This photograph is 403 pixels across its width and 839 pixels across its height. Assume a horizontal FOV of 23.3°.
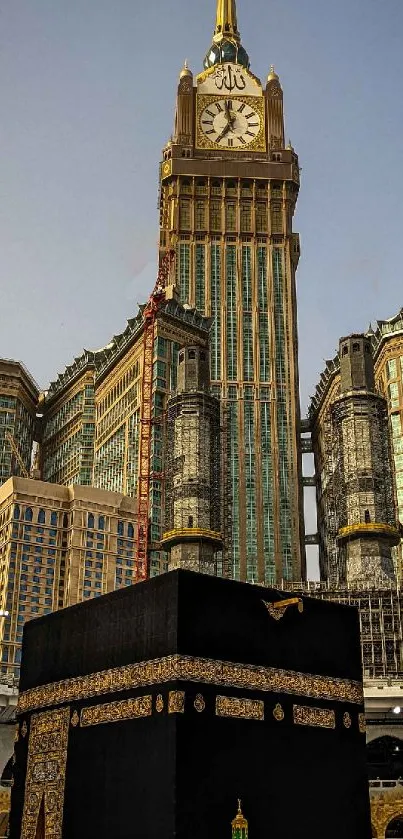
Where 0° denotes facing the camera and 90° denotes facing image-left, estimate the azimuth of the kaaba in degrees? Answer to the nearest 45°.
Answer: approximately 45°
